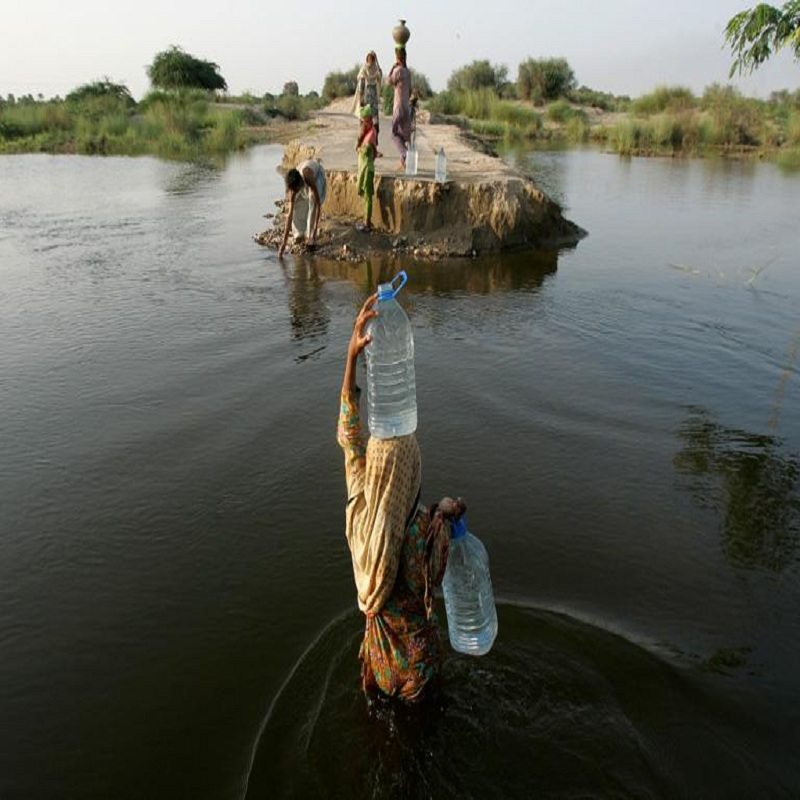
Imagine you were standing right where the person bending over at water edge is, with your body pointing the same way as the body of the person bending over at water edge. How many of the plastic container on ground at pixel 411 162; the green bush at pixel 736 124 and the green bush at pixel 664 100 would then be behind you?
3

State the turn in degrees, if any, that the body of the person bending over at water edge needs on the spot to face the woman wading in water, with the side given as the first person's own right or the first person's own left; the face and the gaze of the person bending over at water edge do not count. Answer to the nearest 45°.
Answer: approximately 45° to the first person's own left

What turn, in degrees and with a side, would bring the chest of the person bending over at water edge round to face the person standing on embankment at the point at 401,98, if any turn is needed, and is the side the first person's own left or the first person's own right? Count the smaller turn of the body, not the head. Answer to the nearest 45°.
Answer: approximately 180°

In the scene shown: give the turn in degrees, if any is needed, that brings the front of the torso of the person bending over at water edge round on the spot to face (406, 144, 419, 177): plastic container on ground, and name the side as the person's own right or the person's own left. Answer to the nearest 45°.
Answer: approximately 180°

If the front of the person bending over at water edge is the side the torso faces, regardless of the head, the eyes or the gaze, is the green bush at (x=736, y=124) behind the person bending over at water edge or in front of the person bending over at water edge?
behind

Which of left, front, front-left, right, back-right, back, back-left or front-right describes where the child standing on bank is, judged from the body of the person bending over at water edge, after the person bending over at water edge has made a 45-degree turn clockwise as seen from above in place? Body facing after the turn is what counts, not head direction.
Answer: back

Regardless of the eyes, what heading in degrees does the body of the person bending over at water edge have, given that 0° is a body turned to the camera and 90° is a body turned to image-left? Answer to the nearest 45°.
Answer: approximately 45°

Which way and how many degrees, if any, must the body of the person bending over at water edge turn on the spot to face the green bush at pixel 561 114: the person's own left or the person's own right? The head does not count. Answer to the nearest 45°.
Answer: approximately 180°

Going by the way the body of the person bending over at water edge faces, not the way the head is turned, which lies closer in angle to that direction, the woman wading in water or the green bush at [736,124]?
the woman wading in water

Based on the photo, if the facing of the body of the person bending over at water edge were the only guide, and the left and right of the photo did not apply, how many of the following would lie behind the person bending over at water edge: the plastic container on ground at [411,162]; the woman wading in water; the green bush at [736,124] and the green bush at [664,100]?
3

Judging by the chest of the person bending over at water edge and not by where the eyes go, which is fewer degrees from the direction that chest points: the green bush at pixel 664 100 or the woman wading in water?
the woman wading in water
